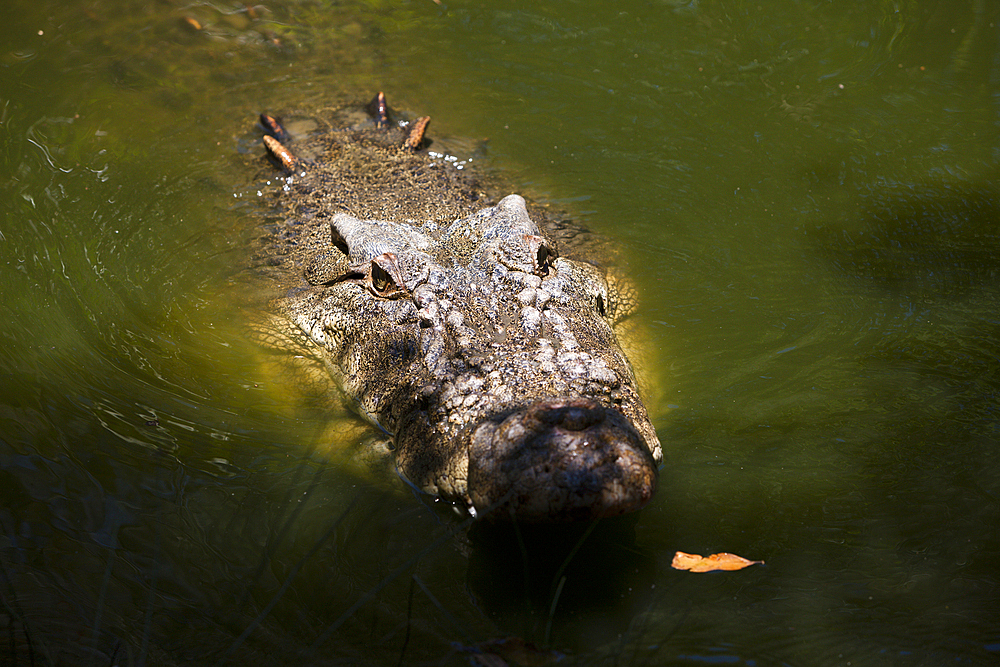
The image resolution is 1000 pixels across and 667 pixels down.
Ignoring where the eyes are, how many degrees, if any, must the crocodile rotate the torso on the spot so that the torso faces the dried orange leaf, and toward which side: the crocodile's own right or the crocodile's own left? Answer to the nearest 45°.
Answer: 0° — it already faces it

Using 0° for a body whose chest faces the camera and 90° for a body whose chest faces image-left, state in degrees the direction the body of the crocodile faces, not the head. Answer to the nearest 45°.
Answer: approximately 315°
